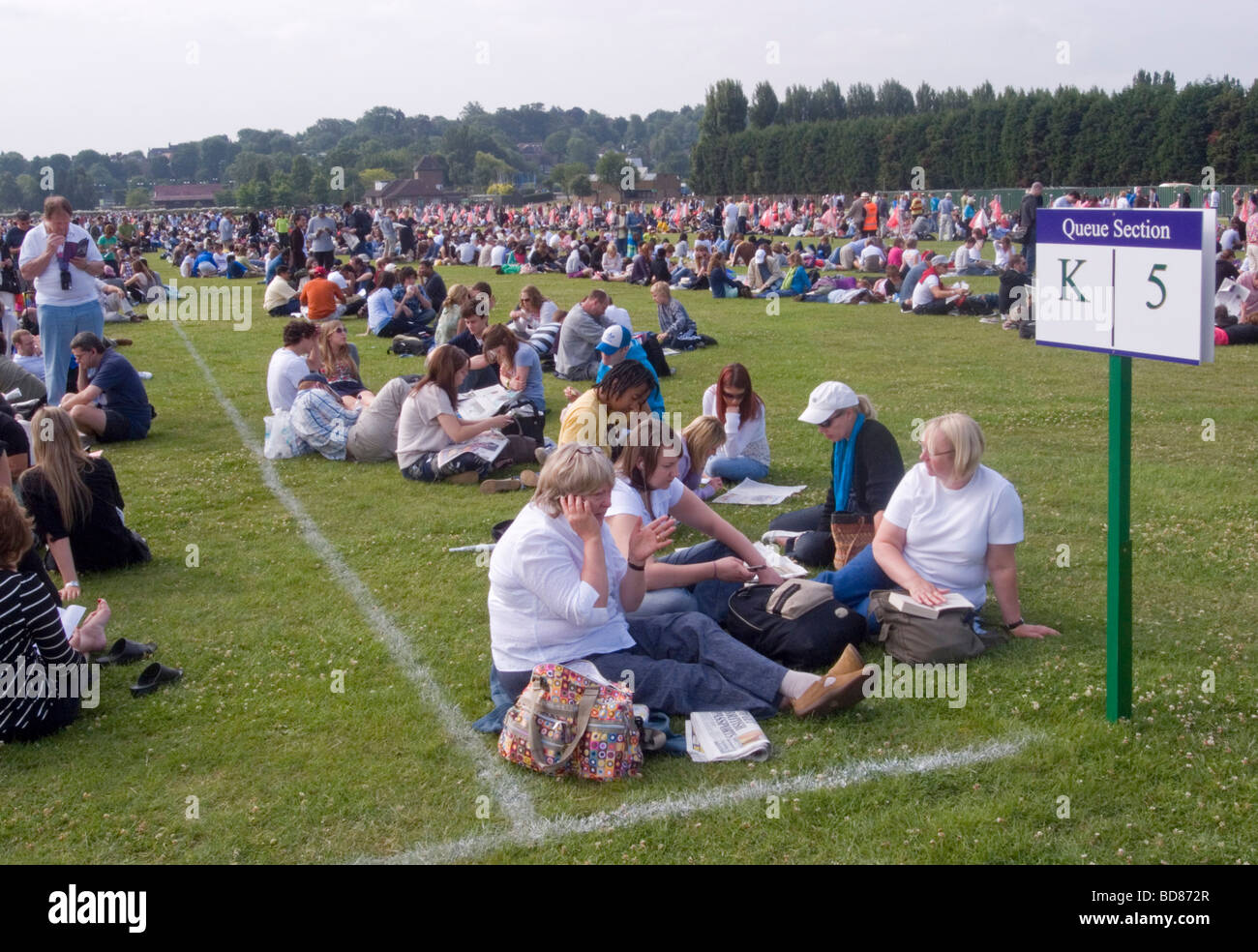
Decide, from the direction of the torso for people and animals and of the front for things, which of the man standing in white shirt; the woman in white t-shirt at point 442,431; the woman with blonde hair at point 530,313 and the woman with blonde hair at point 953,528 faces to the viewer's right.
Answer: the woman in white t-shirt

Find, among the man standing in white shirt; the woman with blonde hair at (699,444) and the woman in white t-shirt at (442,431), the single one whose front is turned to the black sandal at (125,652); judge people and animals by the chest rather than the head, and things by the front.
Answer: the man standing in white shirt

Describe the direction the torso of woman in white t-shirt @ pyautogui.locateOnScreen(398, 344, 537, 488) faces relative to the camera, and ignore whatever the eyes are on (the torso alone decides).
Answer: to the viewer's right

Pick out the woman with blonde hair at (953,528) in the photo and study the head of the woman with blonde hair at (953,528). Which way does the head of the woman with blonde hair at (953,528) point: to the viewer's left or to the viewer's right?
to the viewer's left

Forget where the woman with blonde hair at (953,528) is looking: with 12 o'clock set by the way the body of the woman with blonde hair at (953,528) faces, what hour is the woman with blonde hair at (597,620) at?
the woman with blonde hair at (597,620) is roughly at 12 o'clock from the woman with blonde hair at (953,528).

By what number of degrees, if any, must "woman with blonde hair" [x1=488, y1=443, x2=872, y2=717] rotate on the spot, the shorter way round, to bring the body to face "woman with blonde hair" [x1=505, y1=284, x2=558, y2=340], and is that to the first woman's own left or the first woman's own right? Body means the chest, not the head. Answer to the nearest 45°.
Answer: approximately 90° to the first woman's own left

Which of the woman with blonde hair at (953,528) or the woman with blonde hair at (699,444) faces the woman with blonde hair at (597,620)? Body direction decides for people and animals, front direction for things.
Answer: the woman with blonde hair at (953,528)

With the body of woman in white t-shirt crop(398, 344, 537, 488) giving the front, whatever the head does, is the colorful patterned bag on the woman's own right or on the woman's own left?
on the woman's own right

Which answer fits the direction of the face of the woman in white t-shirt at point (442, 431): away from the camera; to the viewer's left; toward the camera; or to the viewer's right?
to the viewer's right
